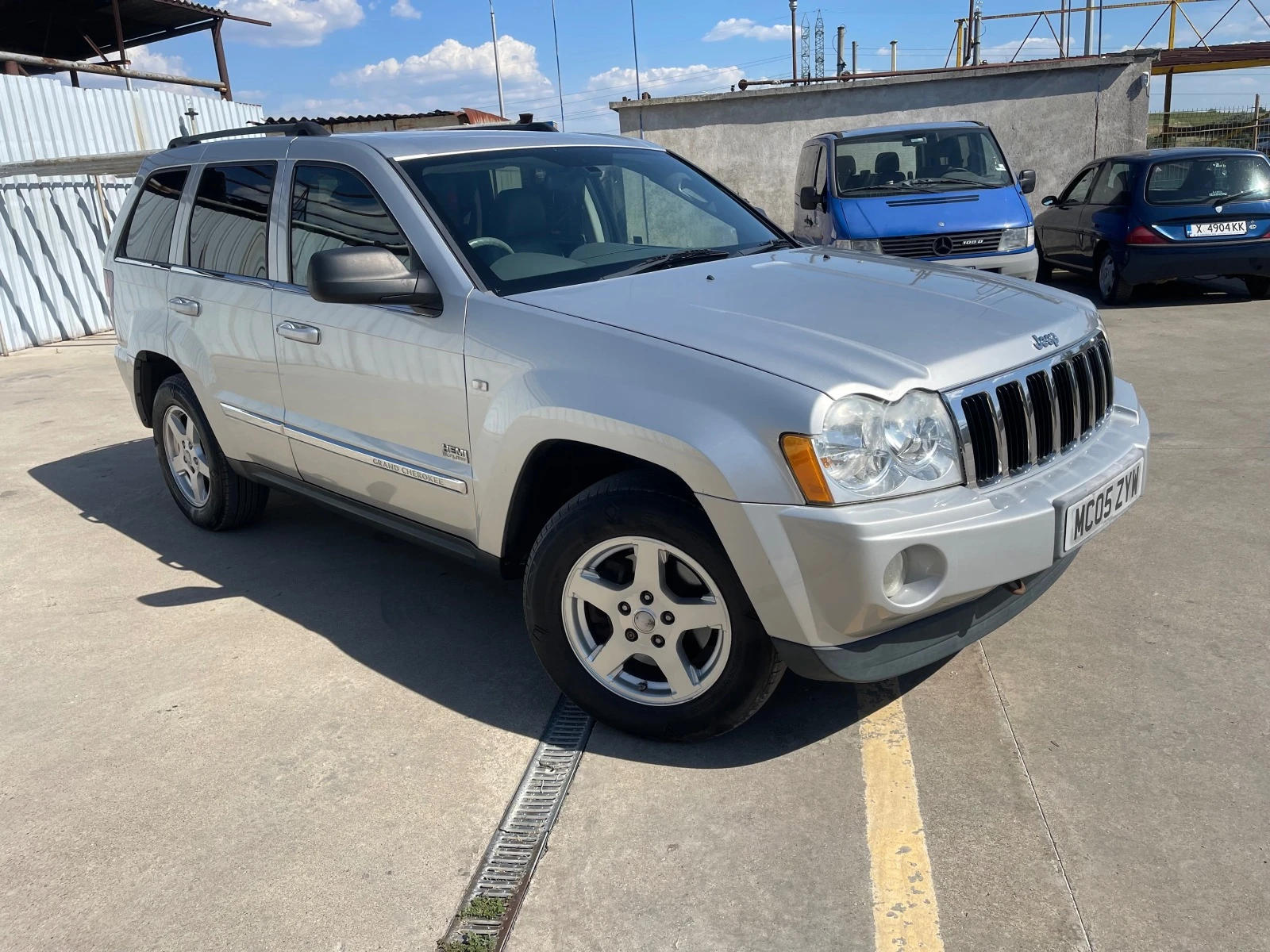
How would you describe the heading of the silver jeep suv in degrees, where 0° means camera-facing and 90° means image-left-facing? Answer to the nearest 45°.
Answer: approximately 315°

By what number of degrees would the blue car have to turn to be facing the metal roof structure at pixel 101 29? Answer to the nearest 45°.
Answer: approximately 45° to its left

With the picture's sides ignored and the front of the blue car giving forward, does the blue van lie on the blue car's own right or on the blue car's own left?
on the blue car's own left

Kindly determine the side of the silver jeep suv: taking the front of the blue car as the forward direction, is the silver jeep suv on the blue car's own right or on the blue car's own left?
on the blue car's own left

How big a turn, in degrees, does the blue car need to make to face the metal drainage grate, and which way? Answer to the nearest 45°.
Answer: approximately 135° to its left

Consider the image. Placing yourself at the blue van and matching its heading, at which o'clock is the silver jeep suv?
The silver jeep suv is roughly at 12 o'clock from the blue van.

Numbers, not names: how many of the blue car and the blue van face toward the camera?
1

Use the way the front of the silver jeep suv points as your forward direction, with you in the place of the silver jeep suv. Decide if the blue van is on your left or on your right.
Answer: on your left

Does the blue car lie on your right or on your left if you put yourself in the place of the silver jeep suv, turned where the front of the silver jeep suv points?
on your left

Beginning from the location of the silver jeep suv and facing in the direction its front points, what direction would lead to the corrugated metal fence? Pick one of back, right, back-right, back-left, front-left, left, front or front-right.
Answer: back

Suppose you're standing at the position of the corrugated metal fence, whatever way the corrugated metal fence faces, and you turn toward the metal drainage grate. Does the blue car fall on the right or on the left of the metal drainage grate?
left

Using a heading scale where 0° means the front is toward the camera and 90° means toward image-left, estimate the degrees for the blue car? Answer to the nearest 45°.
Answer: approximately 135°

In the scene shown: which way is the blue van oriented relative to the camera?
toward the camera

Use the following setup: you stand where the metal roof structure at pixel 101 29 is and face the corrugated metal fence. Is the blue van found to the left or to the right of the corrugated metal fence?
left

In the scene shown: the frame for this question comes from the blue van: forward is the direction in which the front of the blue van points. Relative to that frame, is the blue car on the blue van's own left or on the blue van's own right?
on the blue van's own left

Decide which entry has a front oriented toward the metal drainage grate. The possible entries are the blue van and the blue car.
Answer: the blue van

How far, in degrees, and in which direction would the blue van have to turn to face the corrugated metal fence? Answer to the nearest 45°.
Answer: approximately 90° to its right
